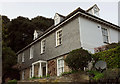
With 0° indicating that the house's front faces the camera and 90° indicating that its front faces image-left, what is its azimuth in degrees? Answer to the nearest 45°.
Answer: approximately 45°

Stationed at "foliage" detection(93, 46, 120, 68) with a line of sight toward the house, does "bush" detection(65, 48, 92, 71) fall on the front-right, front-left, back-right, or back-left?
front-left

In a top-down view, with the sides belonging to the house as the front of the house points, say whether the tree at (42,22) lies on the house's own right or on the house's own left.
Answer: on the house's own right

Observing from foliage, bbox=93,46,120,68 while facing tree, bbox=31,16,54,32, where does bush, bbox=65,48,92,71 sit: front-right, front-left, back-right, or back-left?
front-left

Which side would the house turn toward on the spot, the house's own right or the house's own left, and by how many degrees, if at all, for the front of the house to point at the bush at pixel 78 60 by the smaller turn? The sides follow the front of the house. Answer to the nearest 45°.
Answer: approximately 45° to the house's own left

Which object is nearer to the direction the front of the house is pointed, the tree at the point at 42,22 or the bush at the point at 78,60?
the bush

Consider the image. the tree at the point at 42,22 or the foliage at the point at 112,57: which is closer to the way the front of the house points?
the foliage

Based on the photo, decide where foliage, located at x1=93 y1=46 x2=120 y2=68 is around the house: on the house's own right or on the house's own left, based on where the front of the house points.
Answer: on the house's own left
